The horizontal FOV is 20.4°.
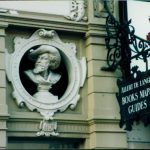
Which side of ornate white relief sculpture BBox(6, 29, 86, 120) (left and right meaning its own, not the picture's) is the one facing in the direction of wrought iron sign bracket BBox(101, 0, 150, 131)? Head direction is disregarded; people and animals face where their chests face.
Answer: left

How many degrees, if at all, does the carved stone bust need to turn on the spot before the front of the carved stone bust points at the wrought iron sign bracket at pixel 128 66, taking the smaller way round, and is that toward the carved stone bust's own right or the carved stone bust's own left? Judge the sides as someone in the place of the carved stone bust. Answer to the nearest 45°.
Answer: approximately 135° to the carved stone bust's own left

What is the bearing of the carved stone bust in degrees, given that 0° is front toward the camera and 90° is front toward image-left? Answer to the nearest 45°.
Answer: approximately 45°

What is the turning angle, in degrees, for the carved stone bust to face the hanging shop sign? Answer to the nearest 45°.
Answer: approximately 135° to its left

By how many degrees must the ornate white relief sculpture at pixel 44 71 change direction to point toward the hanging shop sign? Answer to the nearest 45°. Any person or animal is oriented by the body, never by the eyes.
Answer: approximately 90° to its left
